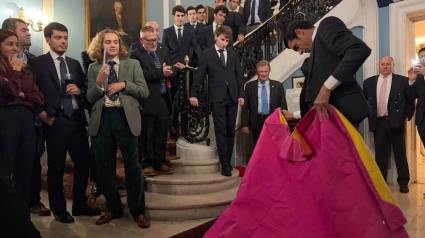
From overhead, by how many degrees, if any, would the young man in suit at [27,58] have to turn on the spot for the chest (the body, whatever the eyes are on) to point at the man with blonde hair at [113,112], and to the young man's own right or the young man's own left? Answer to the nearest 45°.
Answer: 0° — they already face them

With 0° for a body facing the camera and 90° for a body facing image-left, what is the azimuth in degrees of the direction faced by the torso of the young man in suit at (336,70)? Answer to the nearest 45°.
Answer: approximately 90°

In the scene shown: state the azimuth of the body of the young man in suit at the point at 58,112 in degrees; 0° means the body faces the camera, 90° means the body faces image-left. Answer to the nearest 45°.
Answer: approximately 315°

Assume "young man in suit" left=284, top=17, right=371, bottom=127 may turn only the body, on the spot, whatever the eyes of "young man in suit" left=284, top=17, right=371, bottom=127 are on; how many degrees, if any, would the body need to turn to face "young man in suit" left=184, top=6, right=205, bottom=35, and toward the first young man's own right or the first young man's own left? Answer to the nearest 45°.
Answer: approximately 45° to the first young man's own right

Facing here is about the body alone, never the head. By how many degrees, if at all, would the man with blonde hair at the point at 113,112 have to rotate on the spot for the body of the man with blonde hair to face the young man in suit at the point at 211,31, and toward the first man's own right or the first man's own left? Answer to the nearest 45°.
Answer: approximately 135° to the first man's own left

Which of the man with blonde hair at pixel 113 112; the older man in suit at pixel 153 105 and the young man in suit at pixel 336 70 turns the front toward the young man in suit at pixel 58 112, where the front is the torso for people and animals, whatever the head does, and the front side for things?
the young man in suit at pixel 336 70
